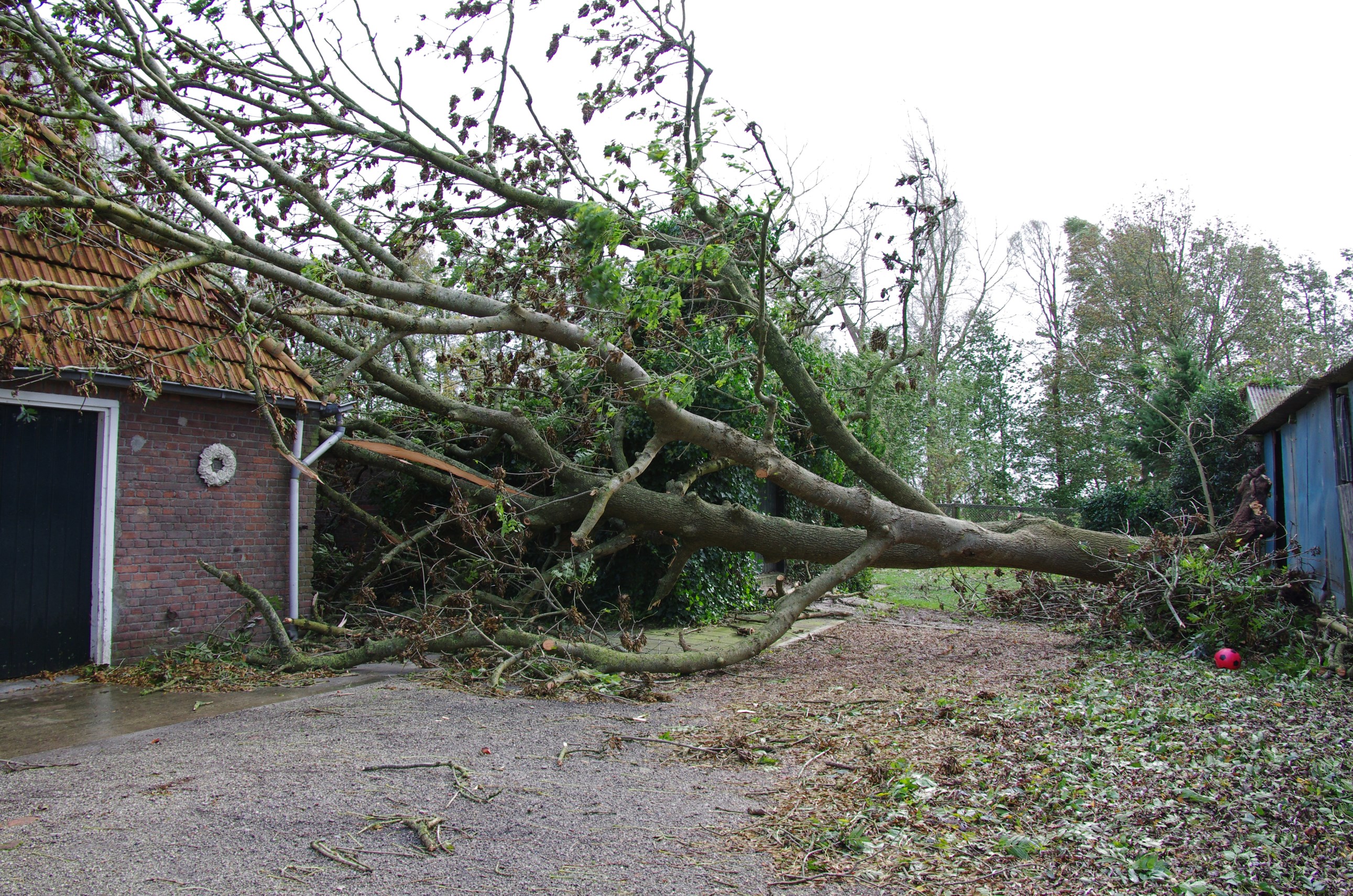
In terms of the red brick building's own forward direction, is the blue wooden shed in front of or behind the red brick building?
in front

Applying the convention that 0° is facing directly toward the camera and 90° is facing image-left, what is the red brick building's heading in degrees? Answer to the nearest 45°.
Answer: approximately 315°
